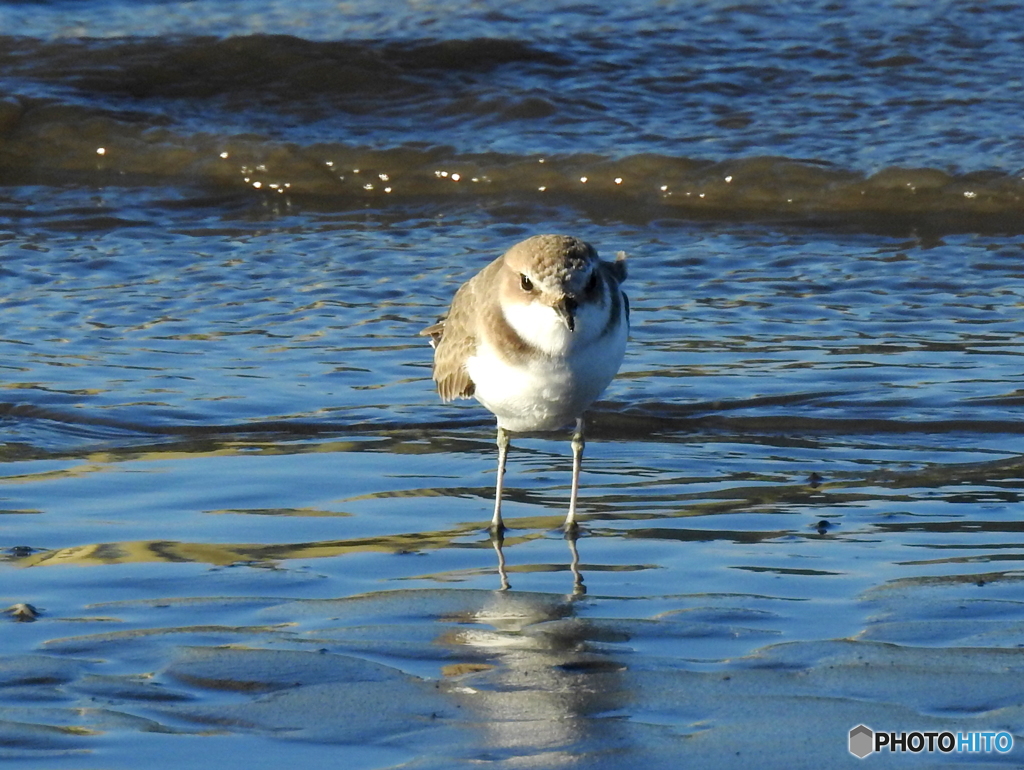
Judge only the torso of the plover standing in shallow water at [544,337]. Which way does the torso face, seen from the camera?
toward the camera
